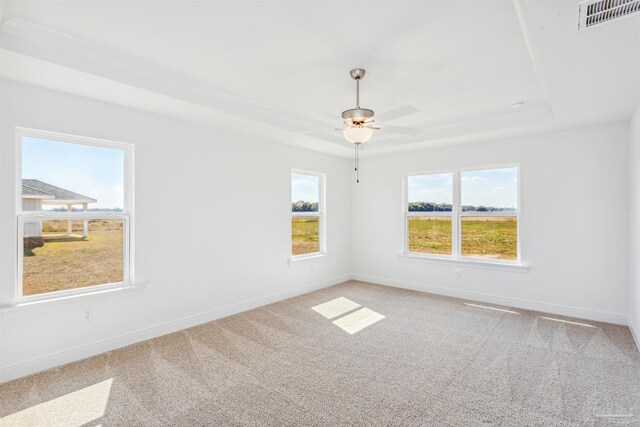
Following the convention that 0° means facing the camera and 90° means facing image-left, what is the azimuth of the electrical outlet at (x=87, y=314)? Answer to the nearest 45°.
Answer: approximately 0°

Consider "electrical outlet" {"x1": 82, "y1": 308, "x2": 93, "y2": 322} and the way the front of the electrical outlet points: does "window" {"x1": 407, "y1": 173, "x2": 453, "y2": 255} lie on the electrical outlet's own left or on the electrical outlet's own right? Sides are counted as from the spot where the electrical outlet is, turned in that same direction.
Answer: on the electrical outlet's own left

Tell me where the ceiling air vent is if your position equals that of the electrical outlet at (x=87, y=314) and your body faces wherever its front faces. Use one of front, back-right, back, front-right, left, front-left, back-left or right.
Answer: front-left

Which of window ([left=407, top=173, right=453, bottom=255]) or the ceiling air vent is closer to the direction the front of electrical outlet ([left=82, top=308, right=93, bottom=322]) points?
the ceiling air vent

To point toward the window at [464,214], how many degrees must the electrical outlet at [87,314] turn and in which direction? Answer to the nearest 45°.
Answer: approximately 90° to its left

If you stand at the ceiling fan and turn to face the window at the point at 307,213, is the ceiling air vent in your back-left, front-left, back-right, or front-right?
back-right
